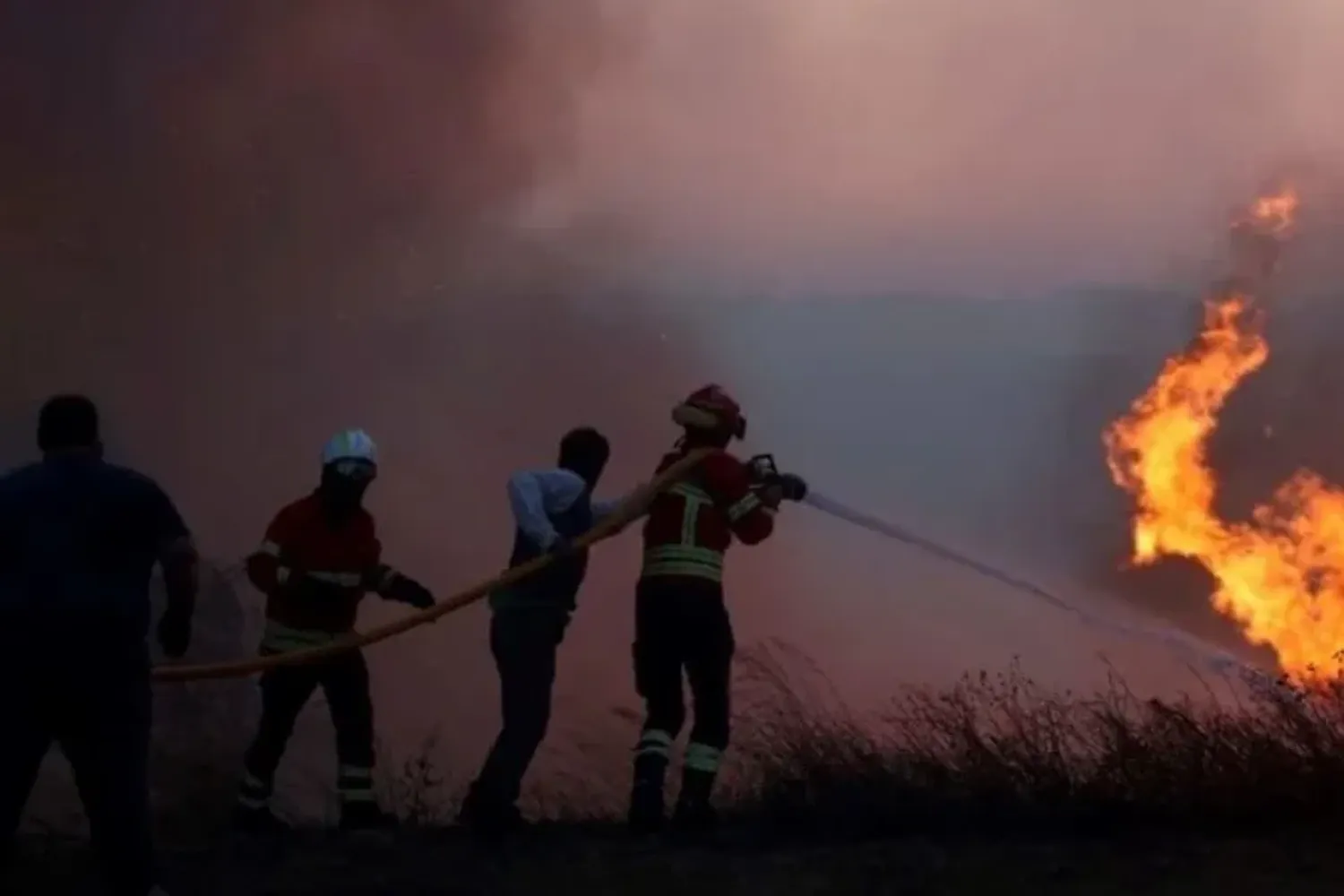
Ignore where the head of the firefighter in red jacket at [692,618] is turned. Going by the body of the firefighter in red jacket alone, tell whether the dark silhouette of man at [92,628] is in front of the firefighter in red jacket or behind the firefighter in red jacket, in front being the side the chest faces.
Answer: behind

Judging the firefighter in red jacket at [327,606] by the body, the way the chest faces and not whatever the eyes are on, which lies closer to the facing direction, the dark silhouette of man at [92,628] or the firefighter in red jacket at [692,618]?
the firefighter in red jacket

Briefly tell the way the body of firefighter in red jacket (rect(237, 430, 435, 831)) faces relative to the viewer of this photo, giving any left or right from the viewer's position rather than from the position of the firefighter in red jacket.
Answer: facing the viewer and to the right of the viewer

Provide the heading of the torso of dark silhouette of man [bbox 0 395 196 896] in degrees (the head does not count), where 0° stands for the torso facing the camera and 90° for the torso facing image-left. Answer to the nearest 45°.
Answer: approximately 180°

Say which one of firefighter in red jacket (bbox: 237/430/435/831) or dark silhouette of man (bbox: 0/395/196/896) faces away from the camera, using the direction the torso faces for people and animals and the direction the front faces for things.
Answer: the dark silhouette of man

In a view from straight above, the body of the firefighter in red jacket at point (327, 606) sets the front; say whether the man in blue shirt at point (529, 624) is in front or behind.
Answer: in front

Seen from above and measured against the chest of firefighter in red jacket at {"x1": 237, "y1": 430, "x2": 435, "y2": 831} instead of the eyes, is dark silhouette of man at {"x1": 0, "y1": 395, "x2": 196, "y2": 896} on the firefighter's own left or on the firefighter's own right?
on the firefighter's own right

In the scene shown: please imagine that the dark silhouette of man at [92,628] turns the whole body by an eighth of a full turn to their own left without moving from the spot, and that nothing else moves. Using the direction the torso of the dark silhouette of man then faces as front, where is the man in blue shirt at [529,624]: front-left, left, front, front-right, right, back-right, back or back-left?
right

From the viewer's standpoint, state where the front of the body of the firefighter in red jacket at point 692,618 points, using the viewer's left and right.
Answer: facing away from the viewer and to the right of the viewer

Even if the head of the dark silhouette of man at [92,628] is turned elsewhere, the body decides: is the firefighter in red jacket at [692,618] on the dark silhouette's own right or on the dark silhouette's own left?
on the dark silhouette's own right

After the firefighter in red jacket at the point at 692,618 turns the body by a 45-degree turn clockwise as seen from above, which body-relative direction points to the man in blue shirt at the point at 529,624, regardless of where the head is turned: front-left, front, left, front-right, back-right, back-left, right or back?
back

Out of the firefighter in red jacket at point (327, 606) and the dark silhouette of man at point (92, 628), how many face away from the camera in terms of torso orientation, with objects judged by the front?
1
